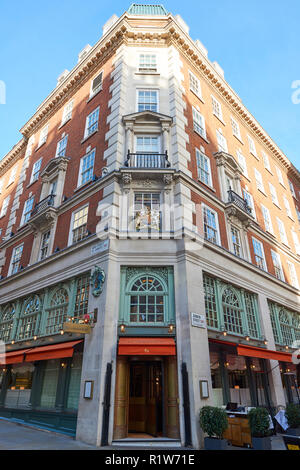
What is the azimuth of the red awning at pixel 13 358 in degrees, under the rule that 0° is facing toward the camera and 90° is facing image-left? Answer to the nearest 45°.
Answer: approximately 45°

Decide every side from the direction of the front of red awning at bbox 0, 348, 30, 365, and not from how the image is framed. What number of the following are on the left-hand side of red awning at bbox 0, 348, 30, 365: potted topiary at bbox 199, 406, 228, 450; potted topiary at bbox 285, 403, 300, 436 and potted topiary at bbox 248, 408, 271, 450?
3

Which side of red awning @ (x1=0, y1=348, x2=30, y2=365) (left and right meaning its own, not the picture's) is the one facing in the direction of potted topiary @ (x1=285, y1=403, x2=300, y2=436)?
left

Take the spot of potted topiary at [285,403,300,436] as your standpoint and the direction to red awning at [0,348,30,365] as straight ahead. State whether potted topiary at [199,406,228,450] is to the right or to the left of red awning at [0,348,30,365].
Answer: left

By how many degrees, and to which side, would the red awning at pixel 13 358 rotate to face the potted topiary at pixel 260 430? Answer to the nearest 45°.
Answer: approximately 90° to its left

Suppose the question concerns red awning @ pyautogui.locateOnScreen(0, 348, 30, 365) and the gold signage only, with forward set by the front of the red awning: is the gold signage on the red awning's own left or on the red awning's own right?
on the red awning's own left

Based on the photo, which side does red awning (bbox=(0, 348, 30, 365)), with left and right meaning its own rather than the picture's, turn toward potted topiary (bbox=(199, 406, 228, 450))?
left

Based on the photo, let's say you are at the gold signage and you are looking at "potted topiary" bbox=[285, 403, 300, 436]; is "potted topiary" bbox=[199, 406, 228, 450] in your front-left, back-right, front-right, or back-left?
front-right

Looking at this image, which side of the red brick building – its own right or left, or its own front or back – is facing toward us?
front
